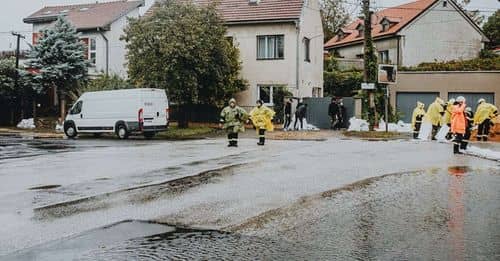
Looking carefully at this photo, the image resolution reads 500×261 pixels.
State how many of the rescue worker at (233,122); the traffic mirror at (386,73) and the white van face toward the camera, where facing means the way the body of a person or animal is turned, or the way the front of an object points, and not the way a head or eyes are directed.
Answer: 2

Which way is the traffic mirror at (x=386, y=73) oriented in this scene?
toward the camera

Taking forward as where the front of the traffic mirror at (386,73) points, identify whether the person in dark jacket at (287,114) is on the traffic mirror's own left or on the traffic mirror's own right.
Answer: on the traffic mirror's own right

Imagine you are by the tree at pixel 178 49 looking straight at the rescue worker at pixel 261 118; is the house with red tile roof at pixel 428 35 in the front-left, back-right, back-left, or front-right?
back-left

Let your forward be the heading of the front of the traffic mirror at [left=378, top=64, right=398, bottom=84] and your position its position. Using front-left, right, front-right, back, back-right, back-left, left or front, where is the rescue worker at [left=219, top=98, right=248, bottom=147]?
front-right

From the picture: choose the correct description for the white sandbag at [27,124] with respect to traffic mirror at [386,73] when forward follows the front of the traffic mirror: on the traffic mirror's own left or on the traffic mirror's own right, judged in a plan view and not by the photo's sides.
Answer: on the traffic mirror's own right

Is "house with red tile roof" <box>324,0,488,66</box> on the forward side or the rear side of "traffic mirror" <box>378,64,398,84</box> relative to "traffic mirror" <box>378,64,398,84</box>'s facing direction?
on the rear side

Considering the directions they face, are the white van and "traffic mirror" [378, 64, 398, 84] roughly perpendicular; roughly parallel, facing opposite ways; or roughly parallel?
roughly perpendicular

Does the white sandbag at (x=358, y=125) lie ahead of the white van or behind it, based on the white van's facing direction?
behind

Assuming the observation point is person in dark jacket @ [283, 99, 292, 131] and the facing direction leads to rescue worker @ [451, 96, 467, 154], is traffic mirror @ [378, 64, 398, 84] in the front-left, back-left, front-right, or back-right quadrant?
front-left

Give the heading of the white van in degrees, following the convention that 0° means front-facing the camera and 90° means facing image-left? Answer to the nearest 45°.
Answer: approximately 135°

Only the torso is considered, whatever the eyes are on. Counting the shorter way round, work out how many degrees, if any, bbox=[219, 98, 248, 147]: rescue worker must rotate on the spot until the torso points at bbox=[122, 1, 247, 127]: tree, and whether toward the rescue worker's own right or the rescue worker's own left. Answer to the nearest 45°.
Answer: approximately 180°

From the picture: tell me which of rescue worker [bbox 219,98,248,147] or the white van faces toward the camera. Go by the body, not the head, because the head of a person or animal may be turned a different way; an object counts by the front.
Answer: the rescue worker

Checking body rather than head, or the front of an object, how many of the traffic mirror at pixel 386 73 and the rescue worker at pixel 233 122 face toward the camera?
2
